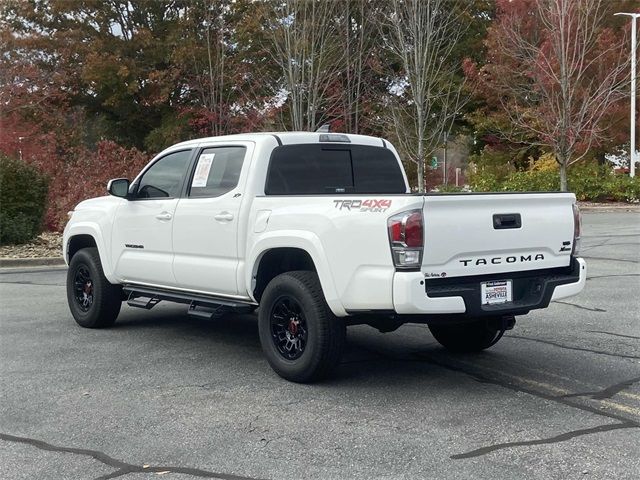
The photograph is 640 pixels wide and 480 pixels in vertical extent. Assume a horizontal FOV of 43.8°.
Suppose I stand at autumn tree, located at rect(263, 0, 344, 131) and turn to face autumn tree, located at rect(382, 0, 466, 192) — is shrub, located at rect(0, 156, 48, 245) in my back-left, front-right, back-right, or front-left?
back-right

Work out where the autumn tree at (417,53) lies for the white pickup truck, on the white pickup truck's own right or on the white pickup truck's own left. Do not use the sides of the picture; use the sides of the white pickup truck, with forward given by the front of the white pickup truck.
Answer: on the white pickup truck's own right

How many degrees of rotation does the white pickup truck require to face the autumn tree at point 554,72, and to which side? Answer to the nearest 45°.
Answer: approximately 45° to its right

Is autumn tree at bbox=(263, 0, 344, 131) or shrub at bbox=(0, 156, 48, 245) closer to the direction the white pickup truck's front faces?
the shrub

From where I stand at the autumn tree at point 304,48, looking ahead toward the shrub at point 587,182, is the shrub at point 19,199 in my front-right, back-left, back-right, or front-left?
back-right

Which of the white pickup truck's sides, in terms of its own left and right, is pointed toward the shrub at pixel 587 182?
right

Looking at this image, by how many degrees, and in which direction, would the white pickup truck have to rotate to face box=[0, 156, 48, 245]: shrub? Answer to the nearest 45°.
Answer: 0° — it already faces it

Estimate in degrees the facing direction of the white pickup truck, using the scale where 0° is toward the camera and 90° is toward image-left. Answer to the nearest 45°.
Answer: approximately 135°
